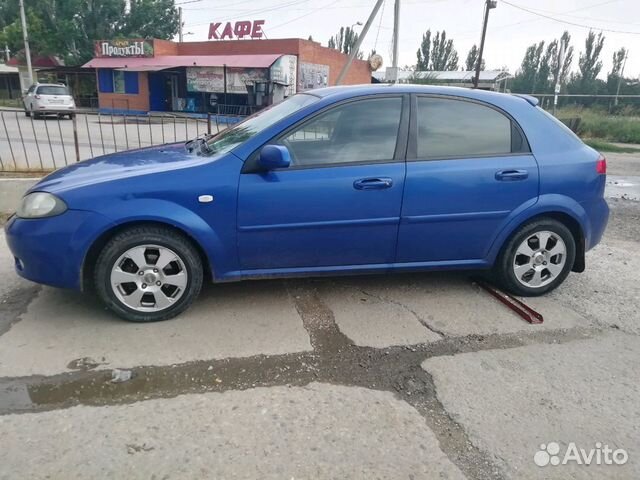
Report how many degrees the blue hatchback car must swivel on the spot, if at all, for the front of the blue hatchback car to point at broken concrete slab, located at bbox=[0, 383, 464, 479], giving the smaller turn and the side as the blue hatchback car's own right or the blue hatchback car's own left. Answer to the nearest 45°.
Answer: approximately 90° to the blue hatchback car's own left

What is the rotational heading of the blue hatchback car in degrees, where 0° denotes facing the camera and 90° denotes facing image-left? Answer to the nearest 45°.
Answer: approximately 90°

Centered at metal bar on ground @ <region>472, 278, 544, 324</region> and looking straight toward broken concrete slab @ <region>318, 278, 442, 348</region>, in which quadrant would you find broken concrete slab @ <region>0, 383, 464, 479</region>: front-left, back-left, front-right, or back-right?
front-left

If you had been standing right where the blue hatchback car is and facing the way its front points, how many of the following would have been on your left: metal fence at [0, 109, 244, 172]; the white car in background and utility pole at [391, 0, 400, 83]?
0

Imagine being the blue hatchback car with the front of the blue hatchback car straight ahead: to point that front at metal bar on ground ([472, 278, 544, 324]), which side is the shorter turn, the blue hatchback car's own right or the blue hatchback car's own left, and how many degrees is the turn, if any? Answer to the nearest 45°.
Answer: approximately 180°

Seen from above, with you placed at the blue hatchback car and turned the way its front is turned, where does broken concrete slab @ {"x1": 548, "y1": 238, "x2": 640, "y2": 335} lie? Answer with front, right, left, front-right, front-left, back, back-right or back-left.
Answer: back

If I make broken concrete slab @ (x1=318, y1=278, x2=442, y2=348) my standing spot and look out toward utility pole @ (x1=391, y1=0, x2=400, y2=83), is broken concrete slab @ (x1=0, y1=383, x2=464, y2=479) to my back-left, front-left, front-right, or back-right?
back-left

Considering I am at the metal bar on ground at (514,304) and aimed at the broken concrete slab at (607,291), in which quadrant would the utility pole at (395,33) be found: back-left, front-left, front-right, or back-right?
front-left
